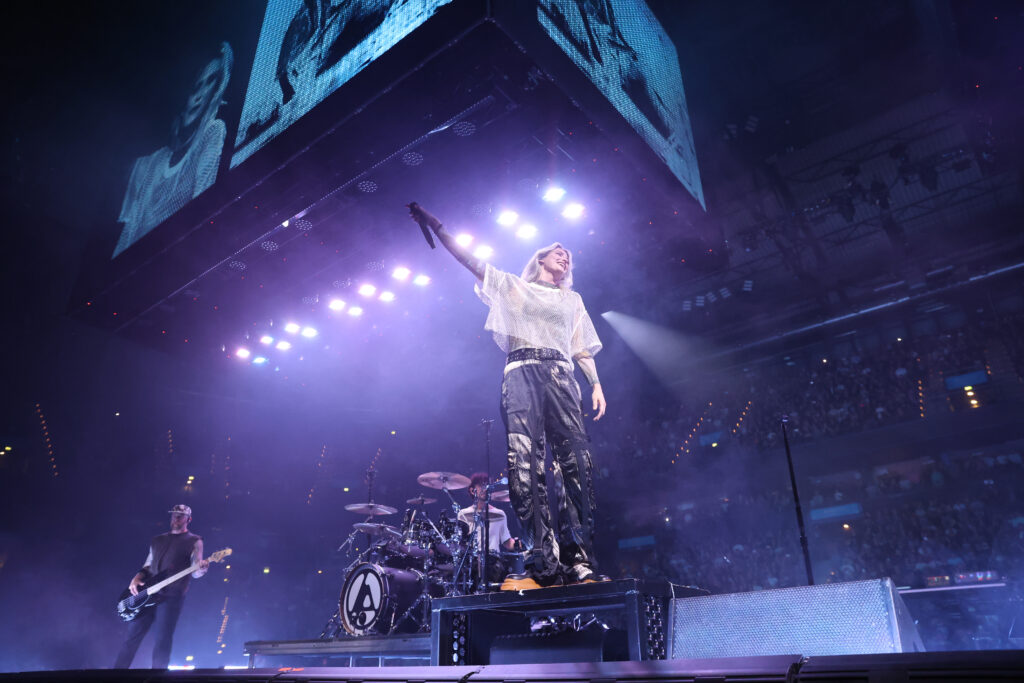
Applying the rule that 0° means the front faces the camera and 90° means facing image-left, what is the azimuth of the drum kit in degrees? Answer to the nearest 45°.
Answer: approximately 45°

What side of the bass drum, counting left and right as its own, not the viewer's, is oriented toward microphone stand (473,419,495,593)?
left

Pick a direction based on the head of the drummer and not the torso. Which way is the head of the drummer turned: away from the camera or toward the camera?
toward the camera

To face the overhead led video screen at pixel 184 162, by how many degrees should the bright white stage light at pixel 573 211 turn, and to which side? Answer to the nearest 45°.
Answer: approximately 90° to its right

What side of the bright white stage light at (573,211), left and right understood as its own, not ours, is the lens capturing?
front

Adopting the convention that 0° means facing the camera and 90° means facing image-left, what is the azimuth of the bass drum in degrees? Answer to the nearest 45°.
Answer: approximately 45°

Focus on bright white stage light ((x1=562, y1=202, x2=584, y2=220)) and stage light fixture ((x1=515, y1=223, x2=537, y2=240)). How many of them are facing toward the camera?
2
